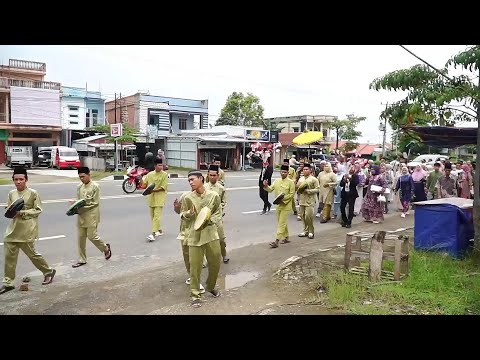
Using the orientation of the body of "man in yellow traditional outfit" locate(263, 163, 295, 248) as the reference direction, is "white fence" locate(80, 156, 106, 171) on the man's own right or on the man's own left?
on the man's own right

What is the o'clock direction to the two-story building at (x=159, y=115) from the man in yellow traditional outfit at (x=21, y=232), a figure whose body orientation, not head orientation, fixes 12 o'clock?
The two-story building is roughly at 5 o'clock from the man in yellow traditional outfit.

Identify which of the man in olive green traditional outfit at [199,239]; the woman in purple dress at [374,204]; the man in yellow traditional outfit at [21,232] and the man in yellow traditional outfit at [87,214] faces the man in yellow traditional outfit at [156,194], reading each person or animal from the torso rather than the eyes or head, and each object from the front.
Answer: the woman in purple dress

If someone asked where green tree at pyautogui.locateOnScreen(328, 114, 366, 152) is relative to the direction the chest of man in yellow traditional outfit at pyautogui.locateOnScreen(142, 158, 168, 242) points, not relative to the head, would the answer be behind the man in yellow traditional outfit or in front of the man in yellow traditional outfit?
behind

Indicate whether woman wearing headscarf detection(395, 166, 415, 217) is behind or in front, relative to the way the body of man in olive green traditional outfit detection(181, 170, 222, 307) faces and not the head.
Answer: behind

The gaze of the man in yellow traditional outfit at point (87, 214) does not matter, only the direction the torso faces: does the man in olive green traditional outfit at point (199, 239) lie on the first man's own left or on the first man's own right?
on the first man's own left

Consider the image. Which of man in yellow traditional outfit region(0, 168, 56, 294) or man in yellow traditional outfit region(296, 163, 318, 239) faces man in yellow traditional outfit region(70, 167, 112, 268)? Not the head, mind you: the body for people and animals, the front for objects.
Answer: man in yellow traditional outfit region(296, 163, 318, 239)
